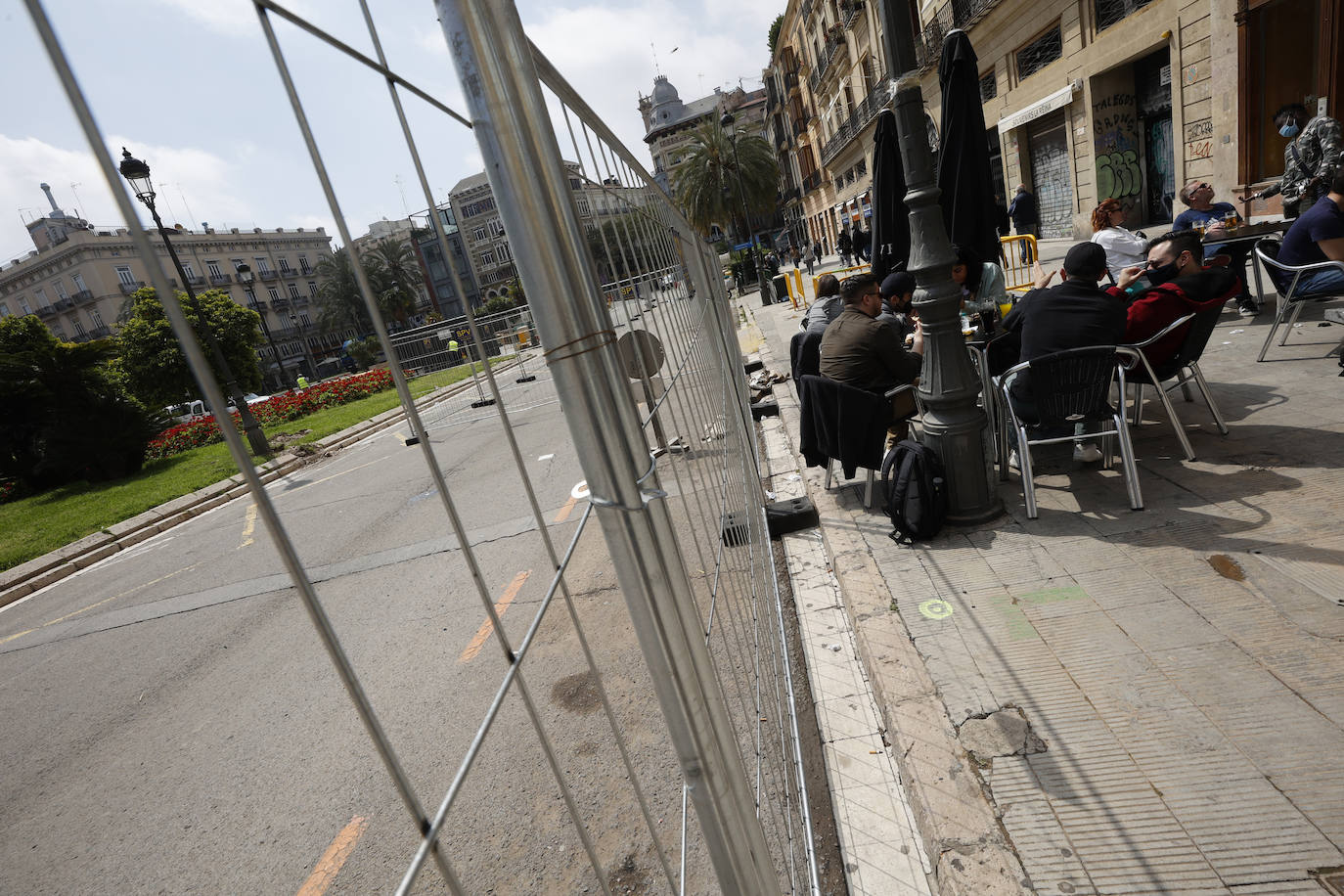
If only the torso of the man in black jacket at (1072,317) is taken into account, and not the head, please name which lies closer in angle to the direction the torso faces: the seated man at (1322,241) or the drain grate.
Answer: the seated man

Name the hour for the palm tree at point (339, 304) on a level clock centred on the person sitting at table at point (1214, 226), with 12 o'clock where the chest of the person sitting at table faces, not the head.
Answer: The palm tree is roughly at 5 o'clock from the person sitting at table.

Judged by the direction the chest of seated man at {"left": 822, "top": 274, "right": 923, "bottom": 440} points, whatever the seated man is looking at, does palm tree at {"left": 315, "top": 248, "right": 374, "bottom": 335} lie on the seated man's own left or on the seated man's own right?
on the seated man's own left

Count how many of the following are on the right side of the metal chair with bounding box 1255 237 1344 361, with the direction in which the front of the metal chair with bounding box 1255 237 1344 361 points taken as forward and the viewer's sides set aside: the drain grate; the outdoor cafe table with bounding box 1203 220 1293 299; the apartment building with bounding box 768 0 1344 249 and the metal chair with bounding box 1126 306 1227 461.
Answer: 2

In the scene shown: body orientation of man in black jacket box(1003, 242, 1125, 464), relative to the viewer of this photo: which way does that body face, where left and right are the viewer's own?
facing away from the viewer

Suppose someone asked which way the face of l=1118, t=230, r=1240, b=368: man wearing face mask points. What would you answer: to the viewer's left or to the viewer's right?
to the viewer's left

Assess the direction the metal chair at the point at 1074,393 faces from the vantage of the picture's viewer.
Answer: facing away from the viewer

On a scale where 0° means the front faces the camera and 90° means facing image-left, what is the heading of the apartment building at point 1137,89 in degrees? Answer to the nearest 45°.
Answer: approximately 45°

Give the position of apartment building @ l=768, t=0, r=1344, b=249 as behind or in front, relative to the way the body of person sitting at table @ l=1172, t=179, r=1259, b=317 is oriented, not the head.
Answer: behind

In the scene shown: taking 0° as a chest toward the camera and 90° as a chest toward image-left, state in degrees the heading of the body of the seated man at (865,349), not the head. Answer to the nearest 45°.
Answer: approximately 225°

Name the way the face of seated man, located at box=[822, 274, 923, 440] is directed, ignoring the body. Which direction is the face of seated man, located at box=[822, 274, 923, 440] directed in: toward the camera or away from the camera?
away from the camera

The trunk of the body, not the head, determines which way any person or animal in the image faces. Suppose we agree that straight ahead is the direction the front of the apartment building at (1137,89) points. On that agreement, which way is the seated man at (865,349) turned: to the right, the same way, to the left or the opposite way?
the opposite way

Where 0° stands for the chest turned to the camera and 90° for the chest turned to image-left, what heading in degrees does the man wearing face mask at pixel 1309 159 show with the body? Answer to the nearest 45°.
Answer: approximately 45°
